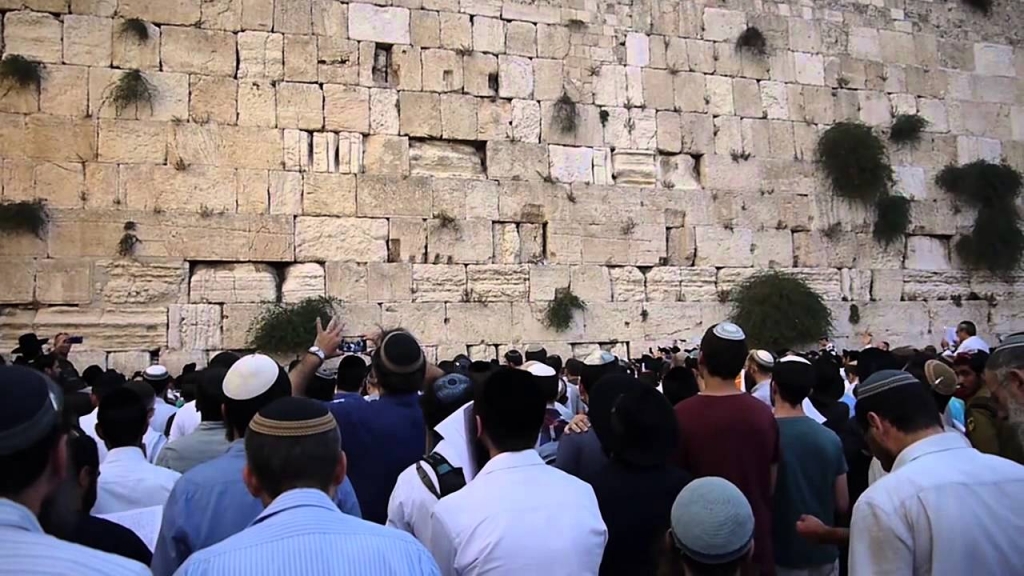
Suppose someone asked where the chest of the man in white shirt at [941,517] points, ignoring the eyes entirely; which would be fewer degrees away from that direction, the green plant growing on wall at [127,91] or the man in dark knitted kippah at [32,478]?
the green plant growing on wall

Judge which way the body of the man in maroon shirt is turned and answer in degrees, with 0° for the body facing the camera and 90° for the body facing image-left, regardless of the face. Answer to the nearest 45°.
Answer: approximately 180°

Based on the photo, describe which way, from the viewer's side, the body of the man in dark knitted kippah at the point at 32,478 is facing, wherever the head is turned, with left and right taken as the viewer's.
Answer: facing away from the viewer

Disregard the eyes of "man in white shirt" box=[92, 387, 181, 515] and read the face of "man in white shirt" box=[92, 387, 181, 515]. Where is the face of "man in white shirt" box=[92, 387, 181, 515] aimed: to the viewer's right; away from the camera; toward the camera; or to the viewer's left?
away from the camera

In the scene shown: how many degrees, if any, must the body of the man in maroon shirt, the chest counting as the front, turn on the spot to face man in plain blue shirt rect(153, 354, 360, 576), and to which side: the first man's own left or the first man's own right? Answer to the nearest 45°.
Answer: approximately 135° to the first man's own left

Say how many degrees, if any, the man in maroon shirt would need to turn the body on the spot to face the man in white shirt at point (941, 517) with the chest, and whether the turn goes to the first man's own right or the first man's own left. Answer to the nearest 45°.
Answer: approximately 135° to the first man's own right

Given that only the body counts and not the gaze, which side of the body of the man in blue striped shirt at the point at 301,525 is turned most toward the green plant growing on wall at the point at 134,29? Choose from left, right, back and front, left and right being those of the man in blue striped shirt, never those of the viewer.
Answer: front

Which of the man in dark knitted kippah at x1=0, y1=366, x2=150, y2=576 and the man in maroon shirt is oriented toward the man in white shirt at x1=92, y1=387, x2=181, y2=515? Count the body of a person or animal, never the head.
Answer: the man in dark knitted kippah

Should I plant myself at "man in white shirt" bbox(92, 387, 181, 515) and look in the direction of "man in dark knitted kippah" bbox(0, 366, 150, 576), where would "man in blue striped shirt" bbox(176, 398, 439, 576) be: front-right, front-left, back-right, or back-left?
front-left

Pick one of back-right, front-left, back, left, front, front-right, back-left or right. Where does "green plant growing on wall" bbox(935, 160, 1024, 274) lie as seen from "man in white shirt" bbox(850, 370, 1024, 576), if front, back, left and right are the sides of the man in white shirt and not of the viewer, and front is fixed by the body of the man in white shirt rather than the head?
front-right

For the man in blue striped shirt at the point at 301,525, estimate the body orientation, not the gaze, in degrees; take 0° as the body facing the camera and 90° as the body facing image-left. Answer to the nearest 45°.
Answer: approximately 180°

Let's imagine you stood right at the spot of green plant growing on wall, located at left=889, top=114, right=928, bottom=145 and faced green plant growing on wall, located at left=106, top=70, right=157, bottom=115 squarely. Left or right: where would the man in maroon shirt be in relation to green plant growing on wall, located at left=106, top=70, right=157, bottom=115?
left

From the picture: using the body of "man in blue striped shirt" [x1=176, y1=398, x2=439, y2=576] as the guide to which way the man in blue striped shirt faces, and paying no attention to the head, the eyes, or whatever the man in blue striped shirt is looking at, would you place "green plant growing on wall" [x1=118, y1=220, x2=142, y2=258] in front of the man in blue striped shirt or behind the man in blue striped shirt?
in front

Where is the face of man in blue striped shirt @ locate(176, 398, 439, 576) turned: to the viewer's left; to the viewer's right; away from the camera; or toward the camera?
away from the camera

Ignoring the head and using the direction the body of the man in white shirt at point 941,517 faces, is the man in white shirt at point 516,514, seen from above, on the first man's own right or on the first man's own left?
on the first man's own left

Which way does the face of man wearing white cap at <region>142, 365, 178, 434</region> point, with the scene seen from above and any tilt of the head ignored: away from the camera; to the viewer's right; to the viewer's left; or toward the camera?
away from the camera
